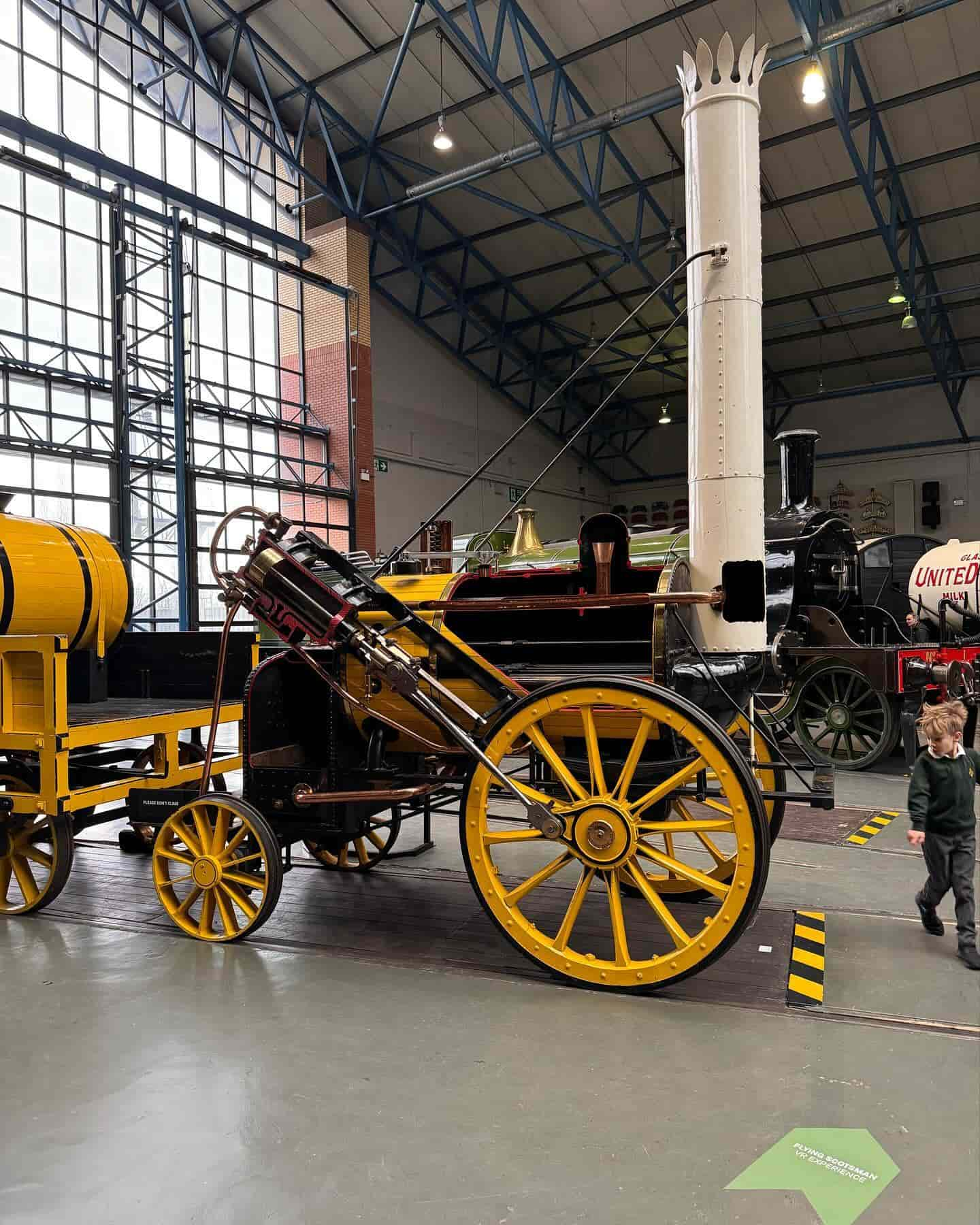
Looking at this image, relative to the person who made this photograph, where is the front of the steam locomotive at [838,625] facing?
facing the viewer and to the right of the viewer

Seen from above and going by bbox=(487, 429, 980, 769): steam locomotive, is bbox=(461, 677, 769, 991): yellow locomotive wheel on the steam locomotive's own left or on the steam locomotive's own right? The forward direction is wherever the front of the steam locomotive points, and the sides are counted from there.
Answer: on the steam locomotive's own right

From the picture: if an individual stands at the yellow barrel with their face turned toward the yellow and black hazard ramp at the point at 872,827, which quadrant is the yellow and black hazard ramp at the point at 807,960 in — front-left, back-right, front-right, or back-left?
front-right

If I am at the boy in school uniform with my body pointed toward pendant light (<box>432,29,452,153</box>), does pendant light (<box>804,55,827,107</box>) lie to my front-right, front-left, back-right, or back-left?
front-right

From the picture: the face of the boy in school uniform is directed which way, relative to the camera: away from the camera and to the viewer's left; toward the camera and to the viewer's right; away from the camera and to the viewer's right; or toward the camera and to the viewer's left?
toward the camera and to the viewer's left

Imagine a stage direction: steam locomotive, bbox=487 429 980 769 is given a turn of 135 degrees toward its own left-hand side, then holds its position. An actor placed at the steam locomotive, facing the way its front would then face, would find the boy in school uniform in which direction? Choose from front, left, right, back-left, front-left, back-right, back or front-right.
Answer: back
